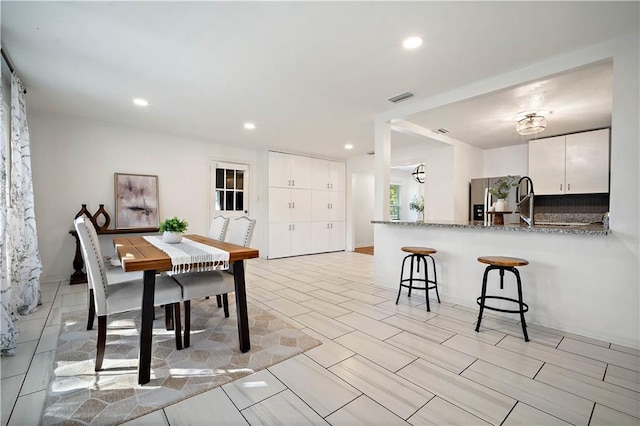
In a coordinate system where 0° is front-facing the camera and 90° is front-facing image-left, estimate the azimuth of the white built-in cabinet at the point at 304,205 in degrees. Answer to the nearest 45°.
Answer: approximately 315°

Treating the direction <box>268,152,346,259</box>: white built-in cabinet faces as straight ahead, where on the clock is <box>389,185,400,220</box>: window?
The window is roughly at 9 o'clock from the white built-in cabinet.

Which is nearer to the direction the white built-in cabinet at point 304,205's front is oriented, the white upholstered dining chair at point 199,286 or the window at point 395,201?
the white upholstered dining chair

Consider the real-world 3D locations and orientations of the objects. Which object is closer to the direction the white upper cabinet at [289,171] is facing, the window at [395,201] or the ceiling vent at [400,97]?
the ceiling vent

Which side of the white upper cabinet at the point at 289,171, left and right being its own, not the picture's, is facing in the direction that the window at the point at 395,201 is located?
left

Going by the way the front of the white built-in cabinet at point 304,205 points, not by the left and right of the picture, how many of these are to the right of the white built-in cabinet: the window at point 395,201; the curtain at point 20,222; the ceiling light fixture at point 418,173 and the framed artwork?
2
